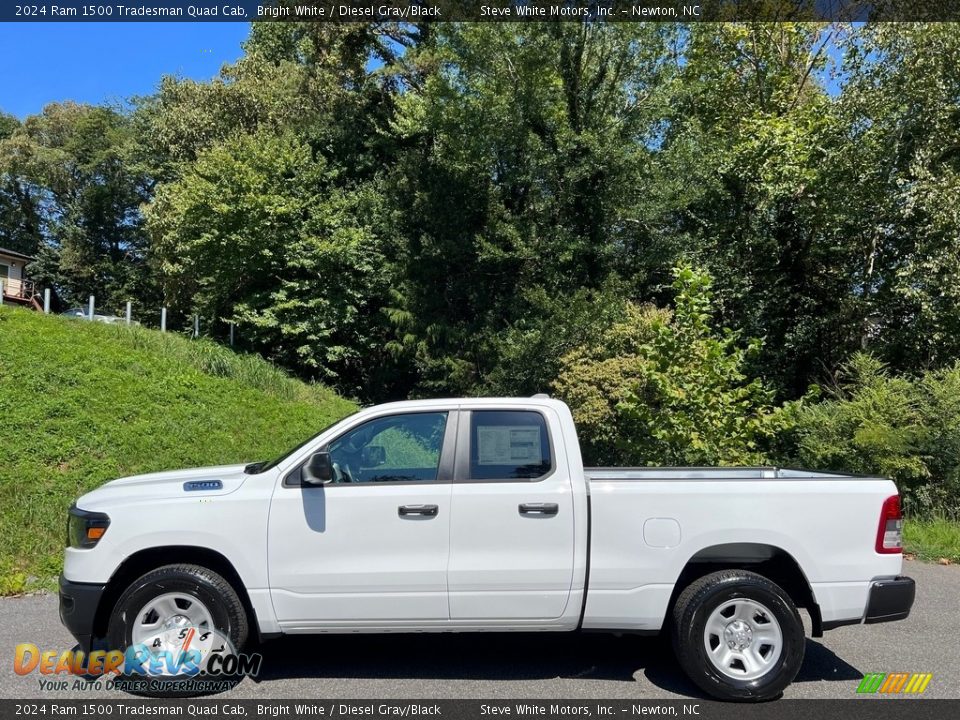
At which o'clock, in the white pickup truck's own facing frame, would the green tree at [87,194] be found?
The green tree is roughly at 2 o'clock from the white pickup truck.

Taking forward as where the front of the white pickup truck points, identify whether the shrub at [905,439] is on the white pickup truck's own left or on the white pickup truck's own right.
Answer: on the white pickup truck's own right

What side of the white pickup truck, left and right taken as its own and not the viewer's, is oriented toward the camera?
left

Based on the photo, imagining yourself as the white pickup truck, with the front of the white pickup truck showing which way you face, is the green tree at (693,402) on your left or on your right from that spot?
on your right
